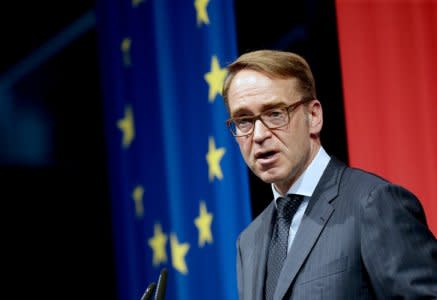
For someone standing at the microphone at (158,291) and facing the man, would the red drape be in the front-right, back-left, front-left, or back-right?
front-left

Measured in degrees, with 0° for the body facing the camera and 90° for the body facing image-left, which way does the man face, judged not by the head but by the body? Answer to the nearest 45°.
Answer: approximately 45°

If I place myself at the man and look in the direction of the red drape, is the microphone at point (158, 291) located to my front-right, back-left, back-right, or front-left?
back-left

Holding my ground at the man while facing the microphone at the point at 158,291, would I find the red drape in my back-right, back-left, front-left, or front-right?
back-right

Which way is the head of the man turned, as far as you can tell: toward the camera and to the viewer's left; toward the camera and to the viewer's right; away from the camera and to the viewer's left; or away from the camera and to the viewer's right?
toward the camera and to the viewer's left

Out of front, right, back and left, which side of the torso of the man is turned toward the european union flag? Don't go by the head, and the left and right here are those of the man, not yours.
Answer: right
